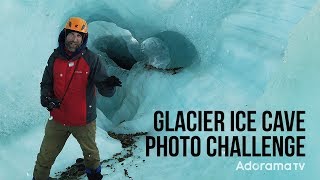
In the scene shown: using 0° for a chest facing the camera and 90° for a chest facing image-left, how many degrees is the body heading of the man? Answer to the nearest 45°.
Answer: approximately 0°
